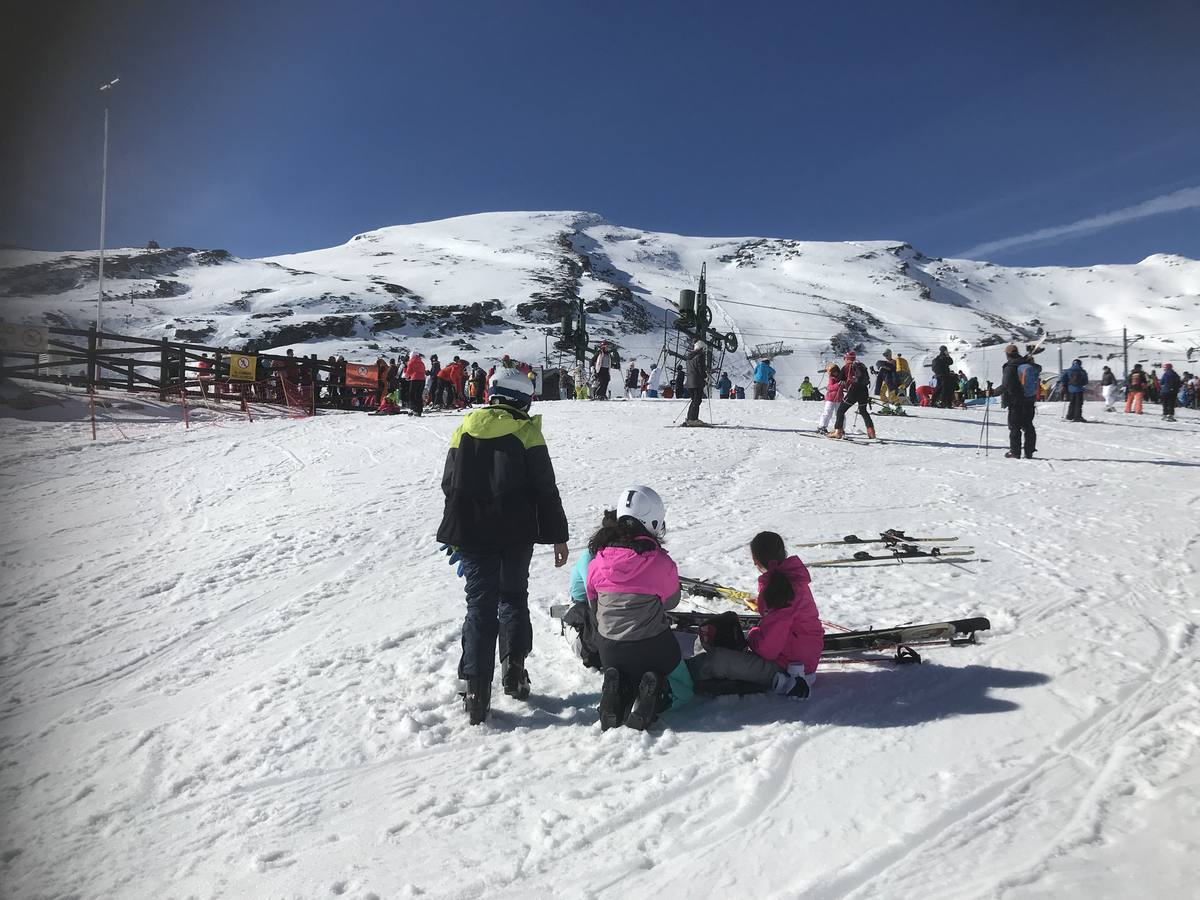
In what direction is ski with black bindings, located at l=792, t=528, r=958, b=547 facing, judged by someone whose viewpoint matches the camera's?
facing to the left of the viewer

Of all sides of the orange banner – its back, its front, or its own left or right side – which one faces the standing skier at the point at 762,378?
left

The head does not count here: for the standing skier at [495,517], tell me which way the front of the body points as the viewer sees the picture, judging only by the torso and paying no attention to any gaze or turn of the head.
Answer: away from the camera

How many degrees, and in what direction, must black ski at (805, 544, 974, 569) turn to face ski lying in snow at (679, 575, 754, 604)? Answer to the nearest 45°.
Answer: approximately 45° to its left

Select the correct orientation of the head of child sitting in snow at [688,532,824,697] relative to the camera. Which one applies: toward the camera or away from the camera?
away from the camera

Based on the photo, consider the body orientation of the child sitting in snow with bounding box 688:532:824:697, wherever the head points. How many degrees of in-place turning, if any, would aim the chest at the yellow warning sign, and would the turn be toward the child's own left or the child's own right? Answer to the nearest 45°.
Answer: approximately 45° to the child's own right

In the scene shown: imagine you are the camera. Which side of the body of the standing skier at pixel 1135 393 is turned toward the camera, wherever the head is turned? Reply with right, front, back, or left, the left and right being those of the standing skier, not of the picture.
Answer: back

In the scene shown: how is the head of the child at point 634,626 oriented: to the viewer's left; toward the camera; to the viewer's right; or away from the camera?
away from the camera
